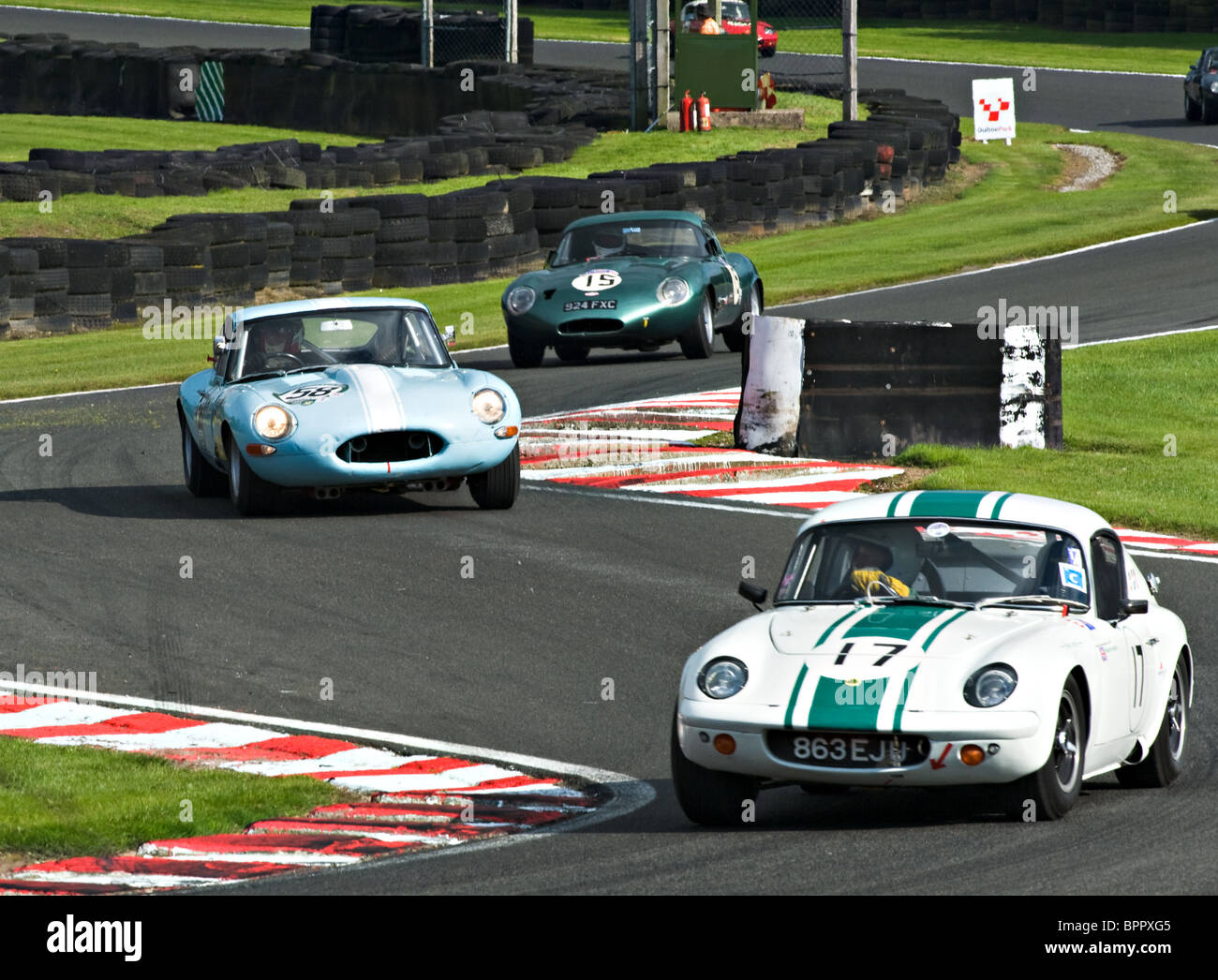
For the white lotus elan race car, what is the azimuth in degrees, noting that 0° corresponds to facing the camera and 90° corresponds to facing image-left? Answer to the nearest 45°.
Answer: approximately 45°

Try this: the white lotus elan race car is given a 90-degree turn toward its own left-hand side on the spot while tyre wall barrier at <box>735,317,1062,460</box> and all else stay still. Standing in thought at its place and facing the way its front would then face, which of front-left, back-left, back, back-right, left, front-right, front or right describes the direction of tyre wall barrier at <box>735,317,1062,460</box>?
back-left

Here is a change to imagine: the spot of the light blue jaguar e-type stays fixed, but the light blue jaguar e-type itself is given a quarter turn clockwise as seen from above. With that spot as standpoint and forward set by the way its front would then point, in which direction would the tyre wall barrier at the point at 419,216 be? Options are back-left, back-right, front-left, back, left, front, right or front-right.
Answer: right

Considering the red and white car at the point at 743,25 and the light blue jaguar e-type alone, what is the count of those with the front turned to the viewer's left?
0

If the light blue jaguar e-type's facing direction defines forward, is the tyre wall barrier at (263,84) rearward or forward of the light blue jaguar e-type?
rearward

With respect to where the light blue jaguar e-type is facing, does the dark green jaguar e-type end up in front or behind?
behind

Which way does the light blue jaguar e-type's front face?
toward the camera

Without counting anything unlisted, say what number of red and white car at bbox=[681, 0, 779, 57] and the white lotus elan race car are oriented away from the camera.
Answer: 0

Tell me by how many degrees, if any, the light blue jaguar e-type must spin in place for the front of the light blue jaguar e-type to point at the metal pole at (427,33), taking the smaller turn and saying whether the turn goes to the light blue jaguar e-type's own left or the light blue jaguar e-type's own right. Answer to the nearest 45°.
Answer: approximately 180°

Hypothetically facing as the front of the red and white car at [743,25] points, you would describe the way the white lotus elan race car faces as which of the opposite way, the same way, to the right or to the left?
to the right

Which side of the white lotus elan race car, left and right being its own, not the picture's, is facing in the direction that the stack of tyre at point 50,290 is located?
right
